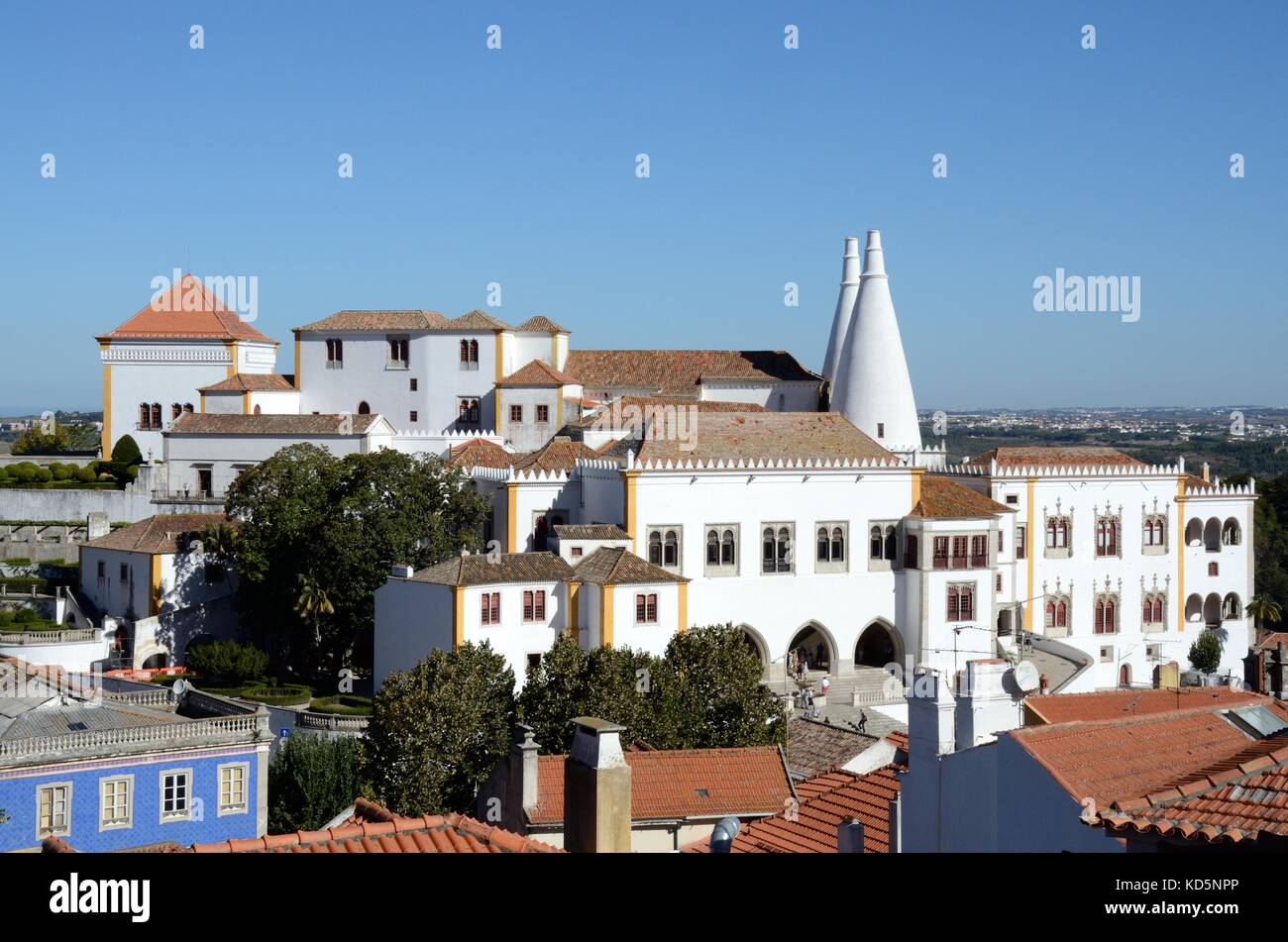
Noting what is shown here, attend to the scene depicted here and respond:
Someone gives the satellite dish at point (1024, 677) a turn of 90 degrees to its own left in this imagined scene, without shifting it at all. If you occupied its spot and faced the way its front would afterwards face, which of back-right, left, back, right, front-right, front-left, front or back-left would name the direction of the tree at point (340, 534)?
back

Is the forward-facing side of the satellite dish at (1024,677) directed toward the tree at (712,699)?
no

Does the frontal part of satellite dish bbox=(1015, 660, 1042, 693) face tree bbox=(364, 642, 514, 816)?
no

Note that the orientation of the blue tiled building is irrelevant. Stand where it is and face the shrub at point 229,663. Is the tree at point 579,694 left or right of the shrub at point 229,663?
right

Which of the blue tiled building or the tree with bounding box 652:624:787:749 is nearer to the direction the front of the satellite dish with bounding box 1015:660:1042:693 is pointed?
the blue tiled building

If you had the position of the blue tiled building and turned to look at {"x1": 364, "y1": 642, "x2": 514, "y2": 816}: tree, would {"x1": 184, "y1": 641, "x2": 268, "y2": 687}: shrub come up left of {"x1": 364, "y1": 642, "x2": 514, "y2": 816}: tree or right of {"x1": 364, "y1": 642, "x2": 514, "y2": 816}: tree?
left

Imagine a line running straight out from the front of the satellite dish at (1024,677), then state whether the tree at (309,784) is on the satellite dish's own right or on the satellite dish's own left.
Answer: on the satellite dish's own right

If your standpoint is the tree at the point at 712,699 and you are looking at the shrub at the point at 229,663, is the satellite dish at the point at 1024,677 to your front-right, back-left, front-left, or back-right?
back-left
